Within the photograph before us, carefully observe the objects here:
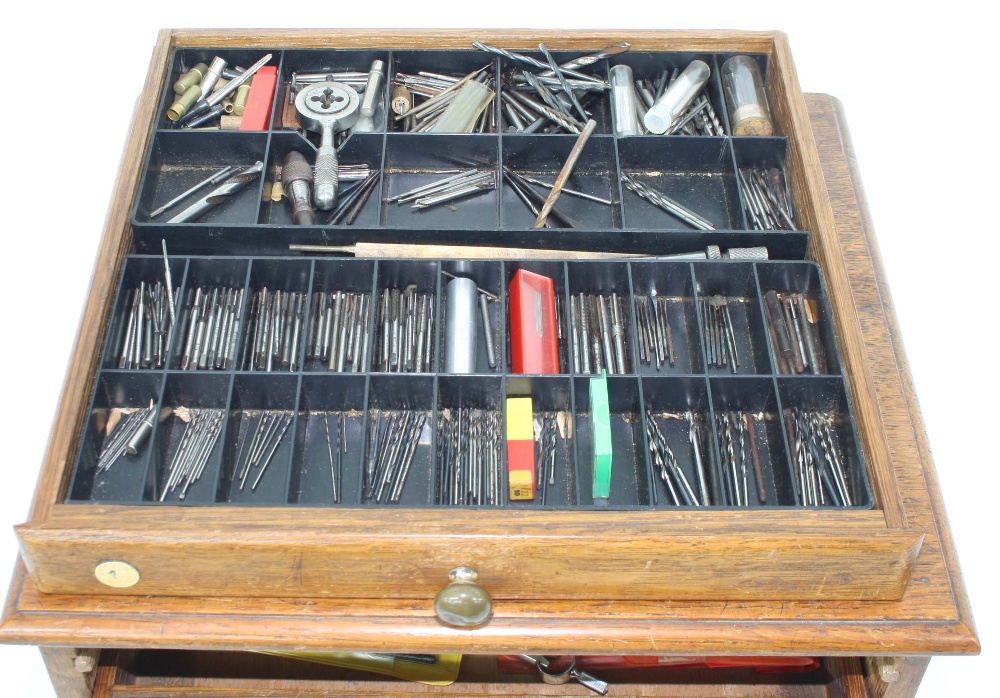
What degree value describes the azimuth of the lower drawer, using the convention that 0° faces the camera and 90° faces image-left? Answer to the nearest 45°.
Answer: approximately 0°
